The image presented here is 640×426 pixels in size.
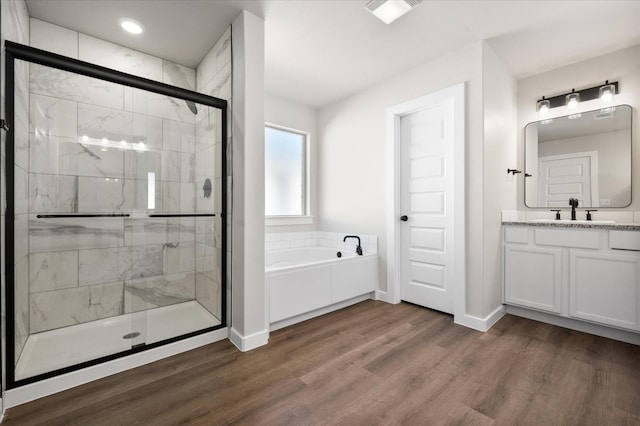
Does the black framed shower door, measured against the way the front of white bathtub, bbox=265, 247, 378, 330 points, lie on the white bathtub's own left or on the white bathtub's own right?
on the white bathtub's own right

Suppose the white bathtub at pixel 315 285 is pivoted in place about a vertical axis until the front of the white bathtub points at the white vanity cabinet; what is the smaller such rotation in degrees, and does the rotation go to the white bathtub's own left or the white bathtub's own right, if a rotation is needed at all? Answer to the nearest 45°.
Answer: approximately 45° to the white bathtub's own left

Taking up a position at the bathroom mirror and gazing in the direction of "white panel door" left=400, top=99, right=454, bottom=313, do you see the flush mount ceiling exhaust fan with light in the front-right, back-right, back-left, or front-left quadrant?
front-left

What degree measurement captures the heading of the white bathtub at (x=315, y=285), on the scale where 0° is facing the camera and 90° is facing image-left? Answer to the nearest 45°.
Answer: approximately 315°

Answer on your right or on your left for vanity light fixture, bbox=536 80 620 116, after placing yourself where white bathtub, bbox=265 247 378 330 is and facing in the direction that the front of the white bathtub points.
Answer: on your left

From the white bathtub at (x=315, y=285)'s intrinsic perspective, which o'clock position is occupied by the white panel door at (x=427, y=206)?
The white panel door is roughly at 10 o'clock from the white bathtub.

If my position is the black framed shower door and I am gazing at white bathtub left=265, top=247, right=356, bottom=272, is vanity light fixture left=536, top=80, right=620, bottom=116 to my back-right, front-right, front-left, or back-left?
front-right

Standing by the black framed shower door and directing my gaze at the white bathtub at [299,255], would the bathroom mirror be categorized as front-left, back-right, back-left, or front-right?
front-right
